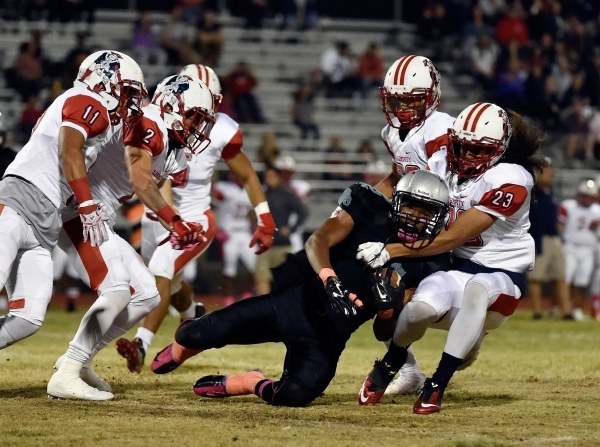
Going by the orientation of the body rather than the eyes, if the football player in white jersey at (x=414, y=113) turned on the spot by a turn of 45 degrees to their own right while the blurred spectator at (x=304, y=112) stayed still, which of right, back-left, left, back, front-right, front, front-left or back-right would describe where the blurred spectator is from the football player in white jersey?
right

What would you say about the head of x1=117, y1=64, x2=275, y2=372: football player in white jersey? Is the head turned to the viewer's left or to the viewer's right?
to the viewer's right

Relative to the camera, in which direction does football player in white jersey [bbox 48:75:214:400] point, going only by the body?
to the viewer's right

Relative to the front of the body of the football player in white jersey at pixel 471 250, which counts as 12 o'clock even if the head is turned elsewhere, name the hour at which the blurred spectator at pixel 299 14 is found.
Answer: The blurred spectator is roughly at 4 o'clock from the football player in white jersey.

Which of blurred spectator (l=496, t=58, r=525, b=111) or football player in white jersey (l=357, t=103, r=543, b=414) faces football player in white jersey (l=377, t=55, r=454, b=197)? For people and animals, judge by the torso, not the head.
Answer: the blurred spectator

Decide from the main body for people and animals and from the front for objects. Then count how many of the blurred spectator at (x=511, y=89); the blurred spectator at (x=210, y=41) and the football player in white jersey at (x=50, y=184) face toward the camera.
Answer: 2

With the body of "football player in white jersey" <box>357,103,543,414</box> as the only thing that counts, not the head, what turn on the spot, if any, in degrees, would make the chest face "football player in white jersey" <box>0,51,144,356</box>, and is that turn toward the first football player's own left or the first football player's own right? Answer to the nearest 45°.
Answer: approximately 45° to the first football player's own right

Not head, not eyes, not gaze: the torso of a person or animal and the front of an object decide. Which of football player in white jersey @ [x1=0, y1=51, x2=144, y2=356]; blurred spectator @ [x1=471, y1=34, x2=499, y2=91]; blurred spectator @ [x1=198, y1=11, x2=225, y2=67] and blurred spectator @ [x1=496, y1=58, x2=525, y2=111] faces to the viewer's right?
the football player in white jersey

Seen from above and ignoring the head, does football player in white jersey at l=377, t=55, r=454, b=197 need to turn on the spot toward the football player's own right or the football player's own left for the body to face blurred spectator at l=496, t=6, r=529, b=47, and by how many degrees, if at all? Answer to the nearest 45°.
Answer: approximately 135° to the football player's own right

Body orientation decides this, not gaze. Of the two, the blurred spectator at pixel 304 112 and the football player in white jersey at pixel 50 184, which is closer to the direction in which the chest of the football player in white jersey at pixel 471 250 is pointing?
the football player in white jersey

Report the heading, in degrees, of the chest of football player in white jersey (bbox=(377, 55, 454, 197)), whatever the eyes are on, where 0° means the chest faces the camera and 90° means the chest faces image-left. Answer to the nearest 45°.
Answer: approximately 45°
